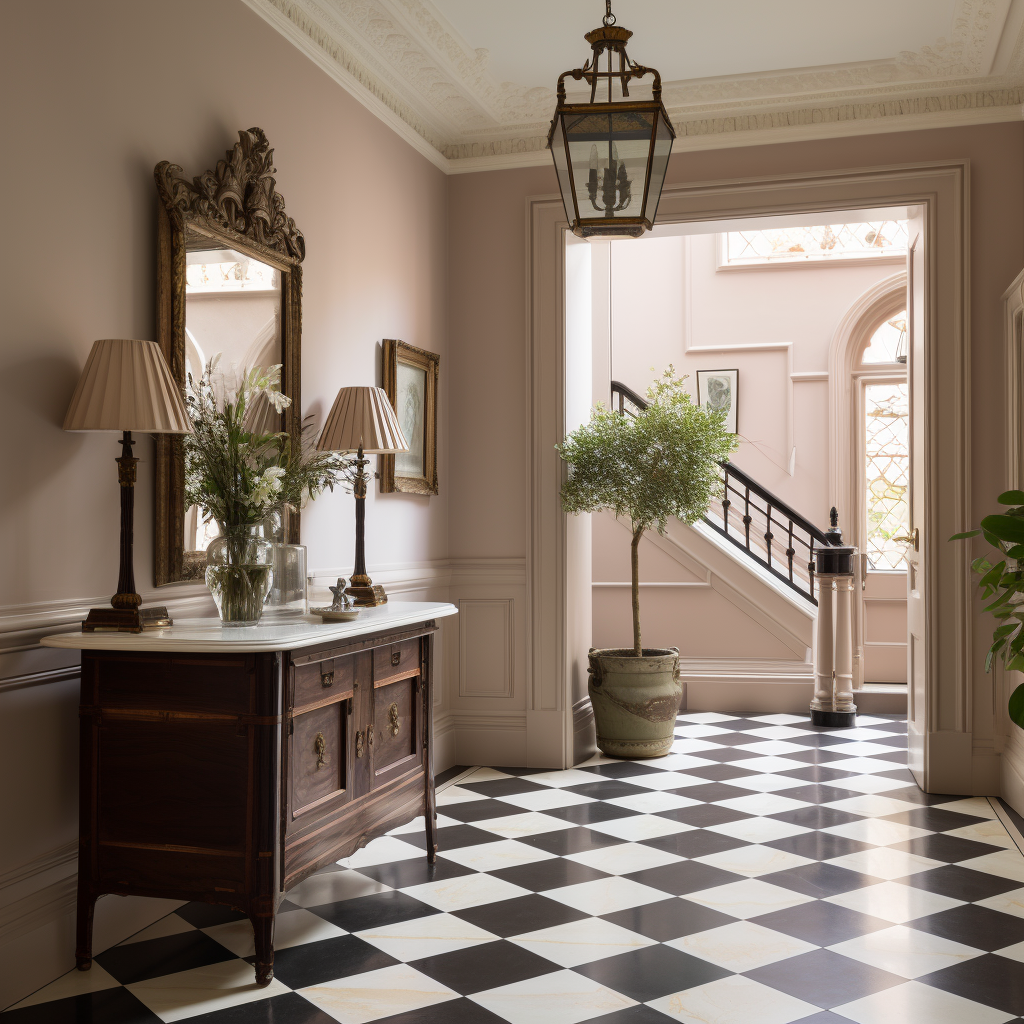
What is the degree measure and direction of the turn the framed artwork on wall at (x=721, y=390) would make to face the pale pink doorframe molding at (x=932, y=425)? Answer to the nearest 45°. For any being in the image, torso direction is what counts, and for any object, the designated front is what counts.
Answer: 0° — it already faces it

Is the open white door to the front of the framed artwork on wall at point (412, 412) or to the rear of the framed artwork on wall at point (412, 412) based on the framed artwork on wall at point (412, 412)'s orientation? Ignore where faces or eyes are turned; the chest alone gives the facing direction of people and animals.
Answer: to the front

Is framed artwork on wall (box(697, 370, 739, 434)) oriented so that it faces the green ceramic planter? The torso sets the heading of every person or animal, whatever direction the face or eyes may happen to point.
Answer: yes

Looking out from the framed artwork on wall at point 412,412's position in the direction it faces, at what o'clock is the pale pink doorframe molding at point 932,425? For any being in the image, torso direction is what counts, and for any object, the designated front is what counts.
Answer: The pale pink doorframe molding is roughly at 11 o'clock from the framed artwork on wall.

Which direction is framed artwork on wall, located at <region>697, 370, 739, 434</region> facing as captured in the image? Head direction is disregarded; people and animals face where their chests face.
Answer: toward the camera

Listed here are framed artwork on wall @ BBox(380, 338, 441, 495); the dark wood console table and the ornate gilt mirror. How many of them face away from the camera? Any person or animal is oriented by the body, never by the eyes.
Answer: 0

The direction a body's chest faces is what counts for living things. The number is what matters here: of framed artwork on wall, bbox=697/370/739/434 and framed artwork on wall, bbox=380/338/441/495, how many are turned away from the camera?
0

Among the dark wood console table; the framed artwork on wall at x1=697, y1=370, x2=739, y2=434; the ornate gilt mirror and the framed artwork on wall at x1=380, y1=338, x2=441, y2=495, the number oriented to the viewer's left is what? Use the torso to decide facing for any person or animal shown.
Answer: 0

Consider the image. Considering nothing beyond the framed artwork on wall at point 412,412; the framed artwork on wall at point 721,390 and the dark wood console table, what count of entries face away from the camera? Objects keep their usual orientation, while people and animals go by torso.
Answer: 0

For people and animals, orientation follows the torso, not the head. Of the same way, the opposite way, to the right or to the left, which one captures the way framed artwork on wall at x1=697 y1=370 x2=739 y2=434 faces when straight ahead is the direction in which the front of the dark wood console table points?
to the right

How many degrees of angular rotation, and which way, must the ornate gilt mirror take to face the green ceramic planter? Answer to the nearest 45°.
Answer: approximately 90° to its left

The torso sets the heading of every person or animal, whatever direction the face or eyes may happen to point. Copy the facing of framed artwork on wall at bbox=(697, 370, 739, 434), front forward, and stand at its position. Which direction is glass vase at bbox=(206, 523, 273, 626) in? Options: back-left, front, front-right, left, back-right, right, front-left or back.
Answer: front

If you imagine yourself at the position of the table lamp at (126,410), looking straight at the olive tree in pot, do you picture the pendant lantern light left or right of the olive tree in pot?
right

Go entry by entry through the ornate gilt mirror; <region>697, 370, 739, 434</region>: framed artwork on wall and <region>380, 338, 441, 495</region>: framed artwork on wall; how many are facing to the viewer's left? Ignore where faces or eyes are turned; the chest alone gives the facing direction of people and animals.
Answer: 0

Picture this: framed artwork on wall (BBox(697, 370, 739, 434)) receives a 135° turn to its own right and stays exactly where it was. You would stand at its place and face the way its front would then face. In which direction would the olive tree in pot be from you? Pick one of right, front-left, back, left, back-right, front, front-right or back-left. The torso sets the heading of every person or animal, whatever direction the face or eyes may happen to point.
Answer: back-left

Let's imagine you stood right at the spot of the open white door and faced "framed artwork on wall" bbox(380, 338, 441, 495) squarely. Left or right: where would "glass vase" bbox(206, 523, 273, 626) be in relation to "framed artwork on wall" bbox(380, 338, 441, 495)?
left

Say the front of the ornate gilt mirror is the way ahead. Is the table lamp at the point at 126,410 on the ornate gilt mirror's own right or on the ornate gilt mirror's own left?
on the ornate gilt mirror's own right

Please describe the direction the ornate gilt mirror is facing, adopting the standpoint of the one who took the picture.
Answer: facing the viewer and to the right of the viewer
